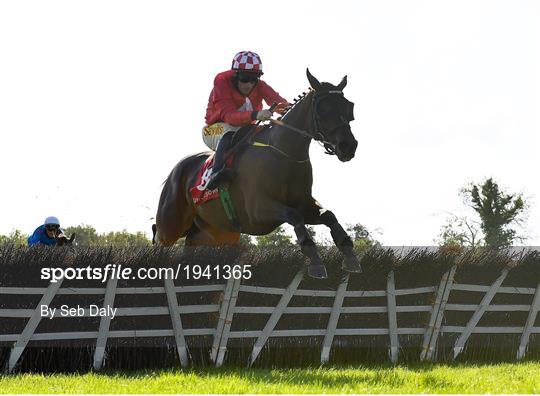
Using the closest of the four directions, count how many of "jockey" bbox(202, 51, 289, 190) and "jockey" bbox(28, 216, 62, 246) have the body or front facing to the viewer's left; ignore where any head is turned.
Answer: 0

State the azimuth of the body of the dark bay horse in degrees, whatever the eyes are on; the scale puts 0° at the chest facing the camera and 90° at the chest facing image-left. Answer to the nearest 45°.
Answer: approximately 315°

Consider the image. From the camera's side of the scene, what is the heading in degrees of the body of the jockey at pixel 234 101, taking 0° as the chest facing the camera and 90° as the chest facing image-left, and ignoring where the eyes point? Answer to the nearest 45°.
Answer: approximately 315°

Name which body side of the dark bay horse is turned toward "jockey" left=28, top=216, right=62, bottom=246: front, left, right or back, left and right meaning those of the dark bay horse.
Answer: back

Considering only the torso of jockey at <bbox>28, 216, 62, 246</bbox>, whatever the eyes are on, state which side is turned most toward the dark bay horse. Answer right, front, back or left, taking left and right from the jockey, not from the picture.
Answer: front

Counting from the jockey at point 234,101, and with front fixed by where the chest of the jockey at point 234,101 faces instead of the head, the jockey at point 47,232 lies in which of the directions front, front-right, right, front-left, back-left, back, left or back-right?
back

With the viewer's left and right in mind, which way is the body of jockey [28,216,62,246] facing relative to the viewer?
facing the viewer and to the right of the viewer

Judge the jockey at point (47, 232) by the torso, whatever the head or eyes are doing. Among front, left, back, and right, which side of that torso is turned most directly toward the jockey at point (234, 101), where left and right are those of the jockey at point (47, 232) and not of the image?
front
